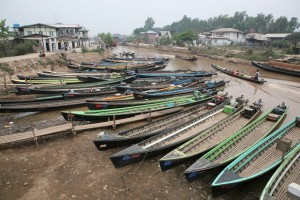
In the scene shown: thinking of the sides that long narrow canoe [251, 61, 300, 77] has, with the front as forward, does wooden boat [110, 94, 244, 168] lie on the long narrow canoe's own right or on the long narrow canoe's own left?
on the long narrow canoe's own left

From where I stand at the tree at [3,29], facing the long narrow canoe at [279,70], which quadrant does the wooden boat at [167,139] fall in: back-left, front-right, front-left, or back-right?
front-right

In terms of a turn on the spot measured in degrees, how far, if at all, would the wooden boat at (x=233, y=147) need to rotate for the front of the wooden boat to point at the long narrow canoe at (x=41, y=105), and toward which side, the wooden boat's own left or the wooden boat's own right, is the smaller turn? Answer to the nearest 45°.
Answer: approximately 45° to the wooden boat's own right

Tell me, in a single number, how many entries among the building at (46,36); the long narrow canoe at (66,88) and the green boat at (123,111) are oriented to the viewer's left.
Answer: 2

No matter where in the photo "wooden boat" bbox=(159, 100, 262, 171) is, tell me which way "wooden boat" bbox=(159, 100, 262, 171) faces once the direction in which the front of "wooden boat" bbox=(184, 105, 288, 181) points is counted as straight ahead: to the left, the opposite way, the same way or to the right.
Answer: the same way

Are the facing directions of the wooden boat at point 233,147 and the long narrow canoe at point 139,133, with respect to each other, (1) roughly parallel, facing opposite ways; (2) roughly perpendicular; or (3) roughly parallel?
roughly parallel

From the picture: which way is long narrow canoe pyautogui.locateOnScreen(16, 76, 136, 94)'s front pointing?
to the viewer's left

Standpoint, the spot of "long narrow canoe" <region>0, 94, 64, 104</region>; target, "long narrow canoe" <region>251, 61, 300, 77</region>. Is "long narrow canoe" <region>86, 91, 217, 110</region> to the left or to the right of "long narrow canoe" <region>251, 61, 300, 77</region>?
right

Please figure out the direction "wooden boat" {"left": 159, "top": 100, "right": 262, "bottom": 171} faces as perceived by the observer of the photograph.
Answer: facing the viewer and to the left of the viewer

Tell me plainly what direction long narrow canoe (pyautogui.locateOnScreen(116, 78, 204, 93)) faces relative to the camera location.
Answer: facing to the left of the viewer

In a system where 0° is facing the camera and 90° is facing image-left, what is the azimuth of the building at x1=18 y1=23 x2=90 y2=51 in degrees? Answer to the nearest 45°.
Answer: approximately 315°

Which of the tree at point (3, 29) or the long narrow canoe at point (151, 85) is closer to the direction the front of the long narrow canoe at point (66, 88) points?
the tree
